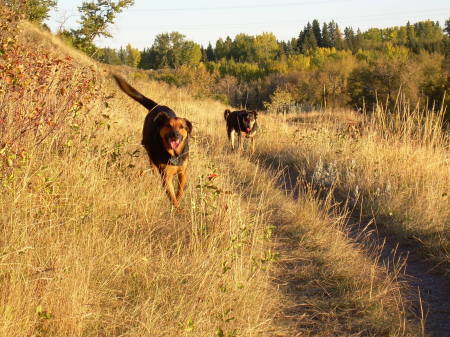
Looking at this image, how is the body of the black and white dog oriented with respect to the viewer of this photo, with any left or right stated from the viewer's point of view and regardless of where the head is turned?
facing the viewer and to the right of the viewer

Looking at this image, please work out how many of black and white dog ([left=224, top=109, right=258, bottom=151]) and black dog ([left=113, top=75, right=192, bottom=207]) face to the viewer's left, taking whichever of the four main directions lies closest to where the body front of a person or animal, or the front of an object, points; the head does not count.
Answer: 0

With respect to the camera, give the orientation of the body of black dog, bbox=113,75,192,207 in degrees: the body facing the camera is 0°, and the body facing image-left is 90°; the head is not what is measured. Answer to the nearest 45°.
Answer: approximately 0°
